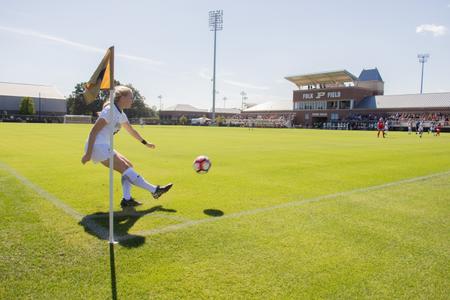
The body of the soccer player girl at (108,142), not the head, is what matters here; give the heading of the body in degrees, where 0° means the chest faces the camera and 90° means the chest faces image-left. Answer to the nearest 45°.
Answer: approximately 270°

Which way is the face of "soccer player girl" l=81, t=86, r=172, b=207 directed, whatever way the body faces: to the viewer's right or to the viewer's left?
to the viewer's right

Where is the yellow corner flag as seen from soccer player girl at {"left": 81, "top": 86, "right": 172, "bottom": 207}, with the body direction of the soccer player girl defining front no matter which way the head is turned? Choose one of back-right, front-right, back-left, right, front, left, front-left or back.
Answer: right
